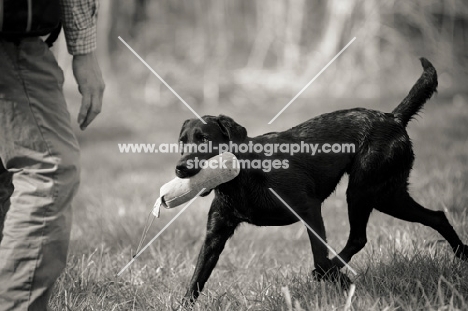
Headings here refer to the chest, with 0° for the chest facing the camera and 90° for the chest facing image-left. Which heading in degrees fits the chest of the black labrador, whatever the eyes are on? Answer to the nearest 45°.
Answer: approximately 90°

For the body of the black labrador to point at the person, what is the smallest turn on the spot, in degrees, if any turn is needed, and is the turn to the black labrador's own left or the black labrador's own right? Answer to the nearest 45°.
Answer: approximately 45° to the black labrador's own left
